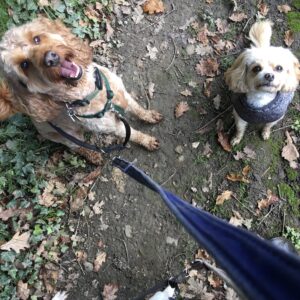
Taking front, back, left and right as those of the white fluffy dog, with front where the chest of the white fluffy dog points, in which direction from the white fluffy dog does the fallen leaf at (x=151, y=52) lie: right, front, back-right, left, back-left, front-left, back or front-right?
back-right

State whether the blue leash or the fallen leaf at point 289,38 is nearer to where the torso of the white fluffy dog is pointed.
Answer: the blue leash

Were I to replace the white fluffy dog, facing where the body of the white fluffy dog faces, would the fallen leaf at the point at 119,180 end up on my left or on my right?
on my right

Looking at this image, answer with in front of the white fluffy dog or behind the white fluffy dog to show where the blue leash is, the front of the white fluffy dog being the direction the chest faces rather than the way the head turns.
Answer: in front

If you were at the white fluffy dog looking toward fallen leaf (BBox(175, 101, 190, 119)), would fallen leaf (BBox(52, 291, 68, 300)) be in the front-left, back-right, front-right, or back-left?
front-left

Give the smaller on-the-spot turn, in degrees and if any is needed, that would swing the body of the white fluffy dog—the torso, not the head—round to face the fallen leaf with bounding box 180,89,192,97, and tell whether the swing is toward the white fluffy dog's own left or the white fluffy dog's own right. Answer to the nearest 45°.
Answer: approximately 135° to the white fluffy dog's own right

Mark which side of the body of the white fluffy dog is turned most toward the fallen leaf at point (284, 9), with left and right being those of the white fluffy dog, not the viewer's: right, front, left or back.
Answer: back

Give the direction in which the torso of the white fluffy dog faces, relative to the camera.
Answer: toward the camera

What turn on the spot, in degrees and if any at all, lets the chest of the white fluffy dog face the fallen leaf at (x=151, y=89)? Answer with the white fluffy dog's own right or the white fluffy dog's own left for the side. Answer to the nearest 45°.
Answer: approximately 135° to the white fluffy dog's own right

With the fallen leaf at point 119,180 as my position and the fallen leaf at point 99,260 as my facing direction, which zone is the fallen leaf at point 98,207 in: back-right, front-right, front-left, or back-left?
front-right
